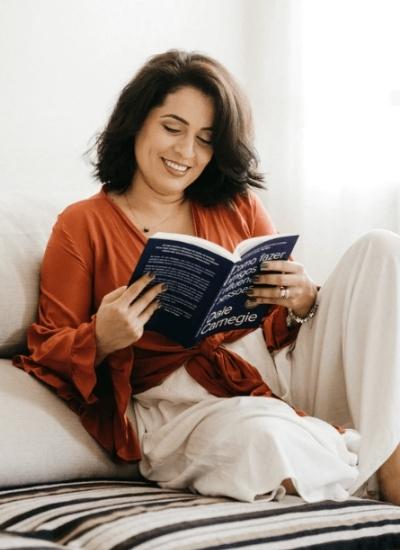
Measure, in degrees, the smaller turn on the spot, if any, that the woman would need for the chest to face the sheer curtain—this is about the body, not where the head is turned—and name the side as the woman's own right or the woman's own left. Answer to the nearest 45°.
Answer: approximately 135° to the woman's own left

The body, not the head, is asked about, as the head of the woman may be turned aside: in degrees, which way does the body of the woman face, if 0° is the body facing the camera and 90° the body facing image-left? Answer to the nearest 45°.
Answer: approximately 315°
